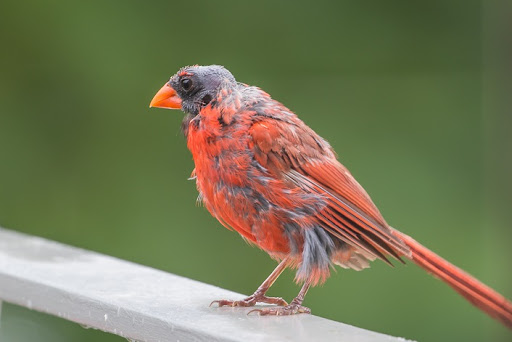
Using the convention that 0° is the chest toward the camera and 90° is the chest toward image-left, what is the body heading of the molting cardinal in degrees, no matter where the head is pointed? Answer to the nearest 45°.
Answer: approximately 90°
